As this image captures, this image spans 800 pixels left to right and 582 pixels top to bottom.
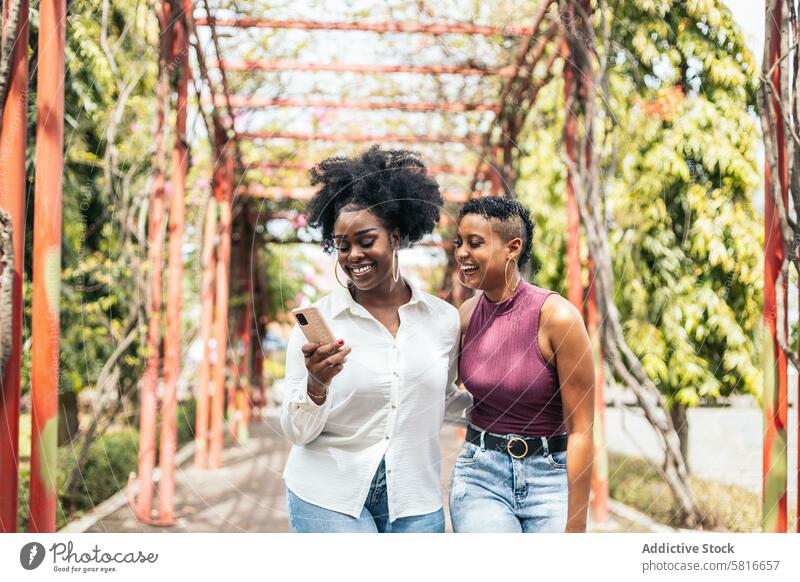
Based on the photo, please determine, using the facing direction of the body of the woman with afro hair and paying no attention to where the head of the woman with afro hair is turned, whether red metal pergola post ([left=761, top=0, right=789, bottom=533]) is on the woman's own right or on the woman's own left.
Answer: on the woman's own left

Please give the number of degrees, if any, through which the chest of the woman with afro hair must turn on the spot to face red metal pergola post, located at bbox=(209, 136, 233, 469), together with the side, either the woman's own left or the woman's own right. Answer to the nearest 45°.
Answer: approximately 180°

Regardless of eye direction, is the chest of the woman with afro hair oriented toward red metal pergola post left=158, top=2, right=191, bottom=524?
no

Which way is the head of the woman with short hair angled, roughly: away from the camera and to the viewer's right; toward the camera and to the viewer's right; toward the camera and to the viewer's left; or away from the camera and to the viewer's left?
toward the camera and to the viewer's left

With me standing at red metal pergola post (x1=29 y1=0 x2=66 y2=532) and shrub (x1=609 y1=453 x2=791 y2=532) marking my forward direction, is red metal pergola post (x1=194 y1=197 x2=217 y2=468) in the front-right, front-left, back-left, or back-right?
front-left

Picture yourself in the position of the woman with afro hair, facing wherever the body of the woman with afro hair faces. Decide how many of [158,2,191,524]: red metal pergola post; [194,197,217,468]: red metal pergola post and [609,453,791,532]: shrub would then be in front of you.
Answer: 0

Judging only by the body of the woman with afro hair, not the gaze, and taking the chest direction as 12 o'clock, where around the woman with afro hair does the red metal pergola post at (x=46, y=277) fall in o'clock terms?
The red metal pergola post is roughly at 4 o'clock from the woman with afro hair.

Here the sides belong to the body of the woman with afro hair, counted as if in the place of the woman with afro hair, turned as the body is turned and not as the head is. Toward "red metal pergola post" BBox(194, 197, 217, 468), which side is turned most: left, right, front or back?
back

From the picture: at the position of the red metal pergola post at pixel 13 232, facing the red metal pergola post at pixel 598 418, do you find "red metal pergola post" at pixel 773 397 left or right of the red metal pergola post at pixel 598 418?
right

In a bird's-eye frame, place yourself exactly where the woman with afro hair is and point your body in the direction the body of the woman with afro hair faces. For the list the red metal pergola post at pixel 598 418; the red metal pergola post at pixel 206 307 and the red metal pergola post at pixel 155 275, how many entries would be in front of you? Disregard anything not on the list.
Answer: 0

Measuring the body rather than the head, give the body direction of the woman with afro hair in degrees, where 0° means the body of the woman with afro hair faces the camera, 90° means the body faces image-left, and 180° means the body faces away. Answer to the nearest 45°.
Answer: approximately 0°

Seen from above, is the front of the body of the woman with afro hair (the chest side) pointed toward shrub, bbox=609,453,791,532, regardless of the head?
no
